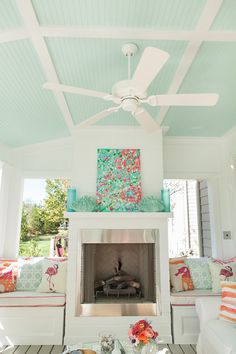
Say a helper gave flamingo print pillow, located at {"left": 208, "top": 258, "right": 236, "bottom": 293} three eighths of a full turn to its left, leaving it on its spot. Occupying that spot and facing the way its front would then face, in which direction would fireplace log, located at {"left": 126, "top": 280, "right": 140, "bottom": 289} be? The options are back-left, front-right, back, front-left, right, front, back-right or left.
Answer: back-left

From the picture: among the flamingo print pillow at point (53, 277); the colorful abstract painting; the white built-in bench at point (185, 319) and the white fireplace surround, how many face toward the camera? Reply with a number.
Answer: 4

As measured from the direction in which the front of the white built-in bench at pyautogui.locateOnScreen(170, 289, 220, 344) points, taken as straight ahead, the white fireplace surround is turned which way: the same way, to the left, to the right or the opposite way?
the same way

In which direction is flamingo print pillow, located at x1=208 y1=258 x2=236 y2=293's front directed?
toward the camera

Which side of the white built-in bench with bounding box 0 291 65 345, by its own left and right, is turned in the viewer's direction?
front

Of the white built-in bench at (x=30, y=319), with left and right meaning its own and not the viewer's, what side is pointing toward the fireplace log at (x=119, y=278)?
left

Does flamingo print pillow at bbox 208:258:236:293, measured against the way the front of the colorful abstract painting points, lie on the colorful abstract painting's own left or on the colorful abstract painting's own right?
on the colorful abstract painting's own left

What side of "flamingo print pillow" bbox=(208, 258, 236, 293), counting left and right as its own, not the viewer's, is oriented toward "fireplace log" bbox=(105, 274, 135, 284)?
right

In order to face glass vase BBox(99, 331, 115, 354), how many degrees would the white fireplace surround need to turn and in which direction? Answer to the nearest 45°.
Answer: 0° — it already faces it

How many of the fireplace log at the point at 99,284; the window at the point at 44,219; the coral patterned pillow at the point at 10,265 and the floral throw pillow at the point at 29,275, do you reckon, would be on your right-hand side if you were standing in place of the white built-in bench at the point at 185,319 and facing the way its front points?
4

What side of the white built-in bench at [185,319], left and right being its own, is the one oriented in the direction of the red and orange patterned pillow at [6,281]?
right

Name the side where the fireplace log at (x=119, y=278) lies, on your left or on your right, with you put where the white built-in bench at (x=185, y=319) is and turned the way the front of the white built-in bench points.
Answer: on your right

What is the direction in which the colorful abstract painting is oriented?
toward the camera
